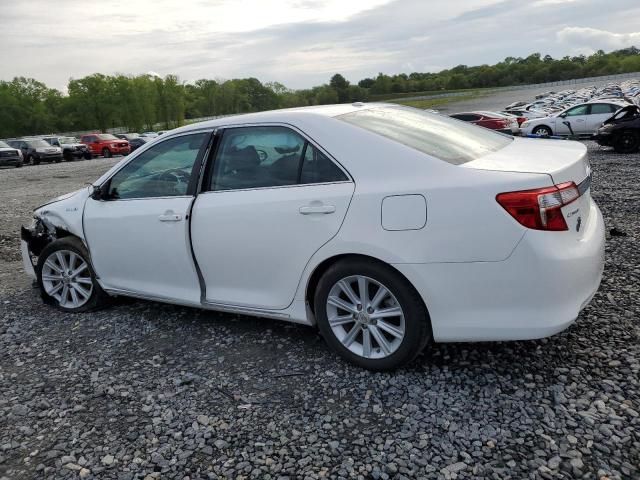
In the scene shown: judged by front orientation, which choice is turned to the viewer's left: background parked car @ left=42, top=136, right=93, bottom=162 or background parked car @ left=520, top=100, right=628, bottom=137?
background parked car @ left=520, top=100, right=628, bottom=137

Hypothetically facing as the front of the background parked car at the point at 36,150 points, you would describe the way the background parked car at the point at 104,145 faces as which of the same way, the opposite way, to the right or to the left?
the same way

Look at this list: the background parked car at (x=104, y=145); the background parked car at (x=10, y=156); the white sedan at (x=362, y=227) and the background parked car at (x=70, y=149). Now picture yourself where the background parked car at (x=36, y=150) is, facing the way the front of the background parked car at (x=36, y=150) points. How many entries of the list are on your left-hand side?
2

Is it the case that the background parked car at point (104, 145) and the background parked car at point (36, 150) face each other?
no

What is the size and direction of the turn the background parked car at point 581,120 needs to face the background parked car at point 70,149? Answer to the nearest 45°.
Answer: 0° — it already faces it

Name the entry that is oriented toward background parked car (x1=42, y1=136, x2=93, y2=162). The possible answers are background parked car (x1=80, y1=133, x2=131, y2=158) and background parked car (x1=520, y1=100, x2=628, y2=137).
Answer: background parked car (x1=520, y1=100, x2=628, y2=137)

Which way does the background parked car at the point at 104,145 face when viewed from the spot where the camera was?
facing the viewer and to the right of the viewer

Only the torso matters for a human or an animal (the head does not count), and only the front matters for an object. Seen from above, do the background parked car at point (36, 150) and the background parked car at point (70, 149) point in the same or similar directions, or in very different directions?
same or similar directions

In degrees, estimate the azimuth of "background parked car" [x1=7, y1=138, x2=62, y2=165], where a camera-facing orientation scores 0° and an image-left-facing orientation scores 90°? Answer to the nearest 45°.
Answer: approximately 315°

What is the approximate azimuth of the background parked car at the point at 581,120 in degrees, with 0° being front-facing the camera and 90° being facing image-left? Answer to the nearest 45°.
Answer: approximately 90°

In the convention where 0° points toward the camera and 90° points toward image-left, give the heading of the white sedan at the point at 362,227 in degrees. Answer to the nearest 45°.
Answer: approximately 135°

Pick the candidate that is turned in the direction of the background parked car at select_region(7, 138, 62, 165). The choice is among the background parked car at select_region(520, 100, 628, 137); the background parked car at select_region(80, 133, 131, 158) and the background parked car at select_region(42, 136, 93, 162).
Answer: the background parked car at select_region(520, 100, 628, 137)

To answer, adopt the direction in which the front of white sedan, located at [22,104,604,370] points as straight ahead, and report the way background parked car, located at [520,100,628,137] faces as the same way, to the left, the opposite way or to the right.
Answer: the same way

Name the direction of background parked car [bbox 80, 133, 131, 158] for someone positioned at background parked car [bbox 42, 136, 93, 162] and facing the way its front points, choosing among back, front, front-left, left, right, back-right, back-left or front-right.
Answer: left
